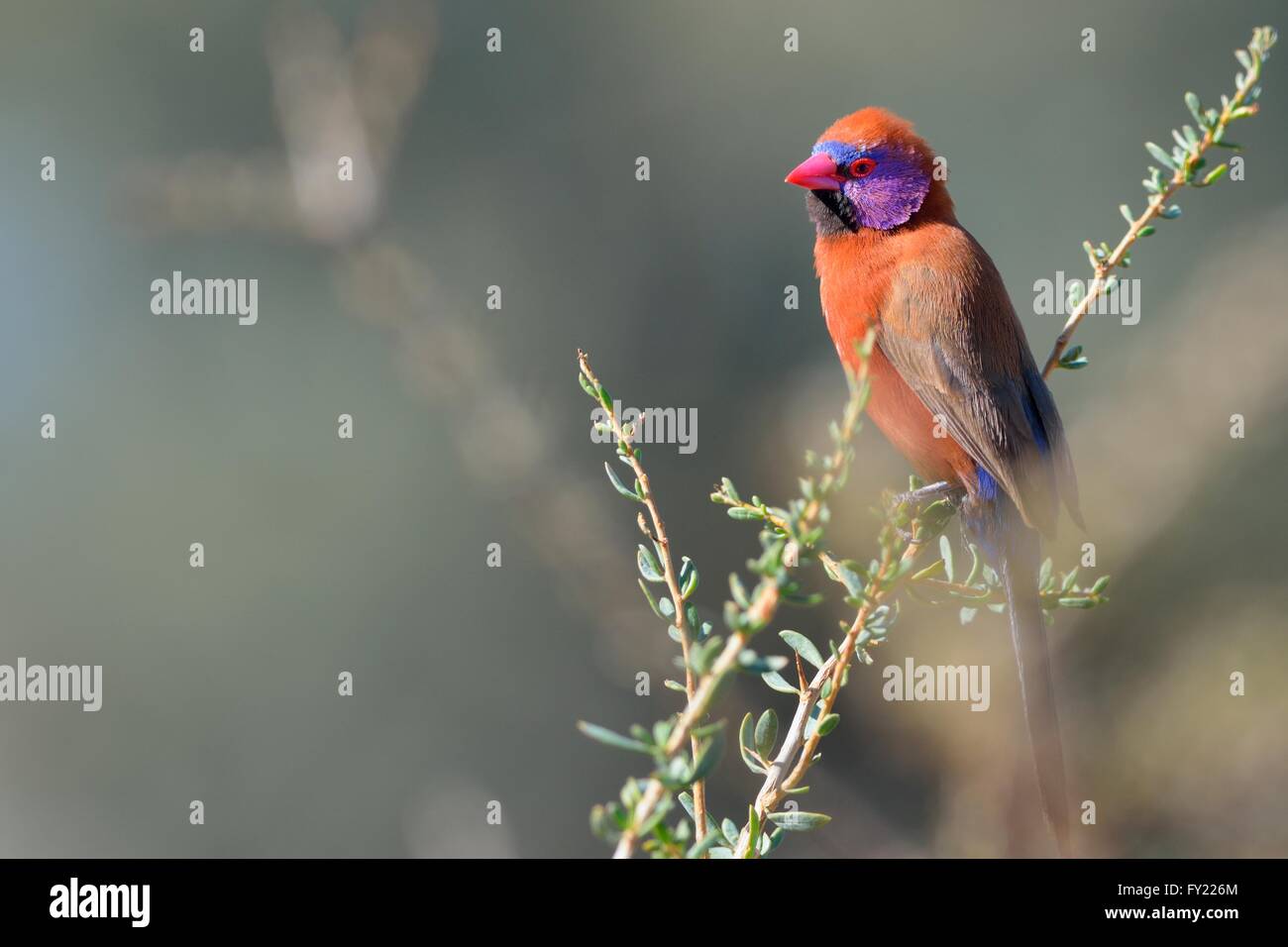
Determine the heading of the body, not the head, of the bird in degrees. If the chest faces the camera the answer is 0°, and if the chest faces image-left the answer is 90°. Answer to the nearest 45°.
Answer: approximately 90°
